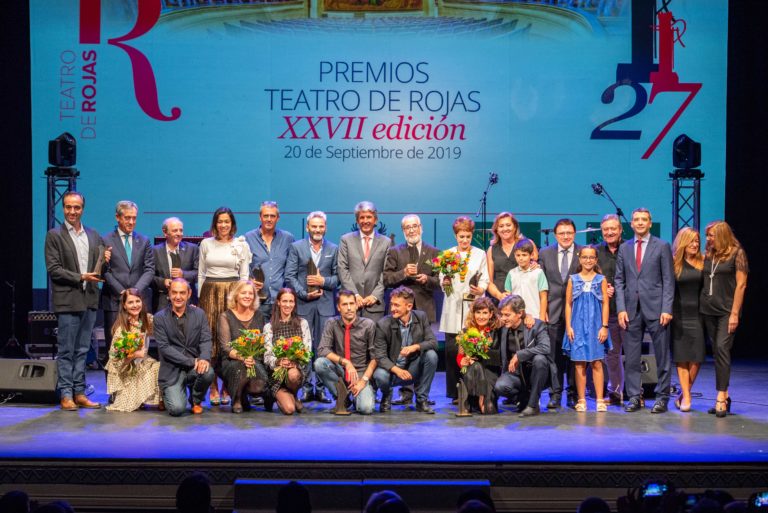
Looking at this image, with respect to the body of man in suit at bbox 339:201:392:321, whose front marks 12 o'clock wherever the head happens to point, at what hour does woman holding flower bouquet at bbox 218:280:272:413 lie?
The woman holding flower bouquet is roughly at 2 o'clock from the man in suit.

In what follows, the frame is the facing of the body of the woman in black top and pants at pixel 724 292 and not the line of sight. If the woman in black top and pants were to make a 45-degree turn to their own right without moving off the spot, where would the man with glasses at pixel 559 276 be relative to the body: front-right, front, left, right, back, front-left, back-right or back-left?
front

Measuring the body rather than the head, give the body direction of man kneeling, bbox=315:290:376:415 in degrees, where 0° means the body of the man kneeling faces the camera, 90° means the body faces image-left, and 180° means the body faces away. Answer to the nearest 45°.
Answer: approximately 0°

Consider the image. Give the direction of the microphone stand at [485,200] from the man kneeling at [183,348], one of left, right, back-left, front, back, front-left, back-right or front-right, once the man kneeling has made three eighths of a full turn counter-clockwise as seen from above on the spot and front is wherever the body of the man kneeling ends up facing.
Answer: front

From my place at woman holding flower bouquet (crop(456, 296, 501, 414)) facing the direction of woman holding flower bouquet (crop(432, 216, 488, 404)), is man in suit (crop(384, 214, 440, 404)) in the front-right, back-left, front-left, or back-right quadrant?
front-left

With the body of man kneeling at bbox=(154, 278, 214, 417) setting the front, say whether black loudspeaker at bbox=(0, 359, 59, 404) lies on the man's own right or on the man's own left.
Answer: on the man's own right

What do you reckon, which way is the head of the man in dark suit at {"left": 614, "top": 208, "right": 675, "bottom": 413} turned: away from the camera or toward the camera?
toward the camera

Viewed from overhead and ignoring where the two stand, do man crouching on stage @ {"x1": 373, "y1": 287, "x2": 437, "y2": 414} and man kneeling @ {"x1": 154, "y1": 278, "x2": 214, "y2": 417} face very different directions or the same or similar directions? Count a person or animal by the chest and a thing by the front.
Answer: same or similar directions

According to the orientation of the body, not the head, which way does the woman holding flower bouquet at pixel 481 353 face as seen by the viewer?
toward the camera

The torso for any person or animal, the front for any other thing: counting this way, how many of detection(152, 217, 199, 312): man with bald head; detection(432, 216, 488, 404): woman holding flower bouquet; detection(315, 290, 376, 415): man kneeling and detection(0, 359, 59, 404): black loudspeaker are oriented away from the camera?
1

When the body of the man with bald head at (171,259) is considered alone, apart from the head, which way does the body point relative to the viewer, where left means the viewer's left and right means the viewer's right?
facing the viewer

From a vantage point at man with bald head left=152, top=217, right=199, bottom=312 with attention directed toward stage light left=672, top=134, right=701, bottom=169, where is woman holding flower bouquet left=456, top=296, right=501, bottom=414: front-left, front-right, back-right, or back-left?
front-right

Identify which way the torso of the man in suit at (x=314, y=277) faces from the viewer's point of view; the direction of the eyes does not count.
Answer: toward the camera
